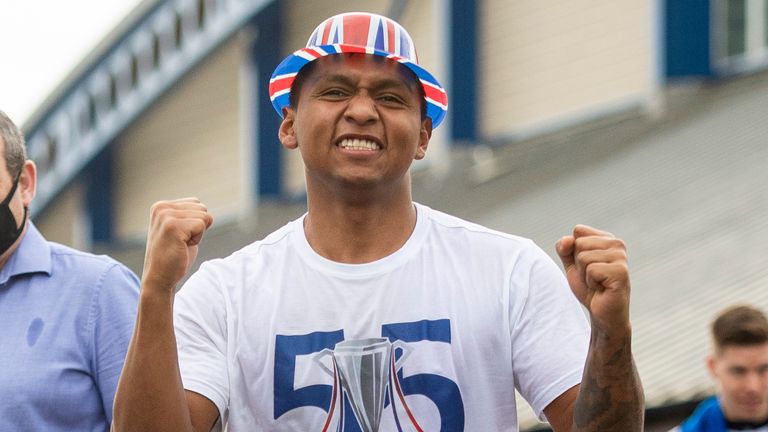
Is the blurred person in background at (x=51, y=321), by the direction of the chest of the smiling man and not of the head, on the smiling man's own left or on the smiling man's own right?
on the smiling man's own right

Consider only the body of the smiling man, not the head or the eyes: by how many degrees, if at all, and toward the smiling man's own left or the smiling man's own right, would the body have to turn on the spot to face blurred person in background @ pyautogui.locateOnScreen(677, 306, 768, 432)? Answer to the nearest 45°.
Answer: approximately 135° to the smiling man's own left

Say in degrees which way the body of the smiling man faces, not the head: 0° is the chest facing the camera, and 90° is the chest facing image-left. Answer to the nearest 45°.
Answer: approximately 0°
